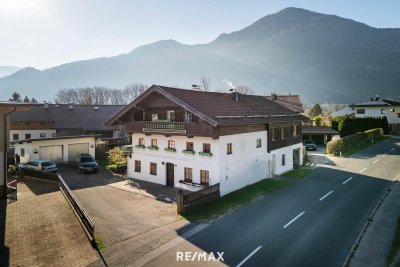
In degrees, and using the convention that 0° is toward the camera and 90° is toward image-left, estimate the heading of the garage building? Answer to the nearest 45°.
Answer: approximately 0°

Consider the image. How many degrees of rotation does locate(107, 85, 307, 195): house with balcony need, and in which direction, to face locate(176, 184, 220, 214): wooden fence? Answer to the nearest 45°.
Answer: approximately 45° to its left

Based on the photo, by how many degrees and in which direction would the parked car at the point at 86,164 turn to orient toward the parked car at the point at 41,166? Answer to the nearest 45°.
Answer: approximately 135° to its right

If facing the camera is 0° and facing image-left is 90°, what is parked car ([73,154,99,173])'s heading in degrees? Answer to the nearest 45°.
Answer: approximately 315°
